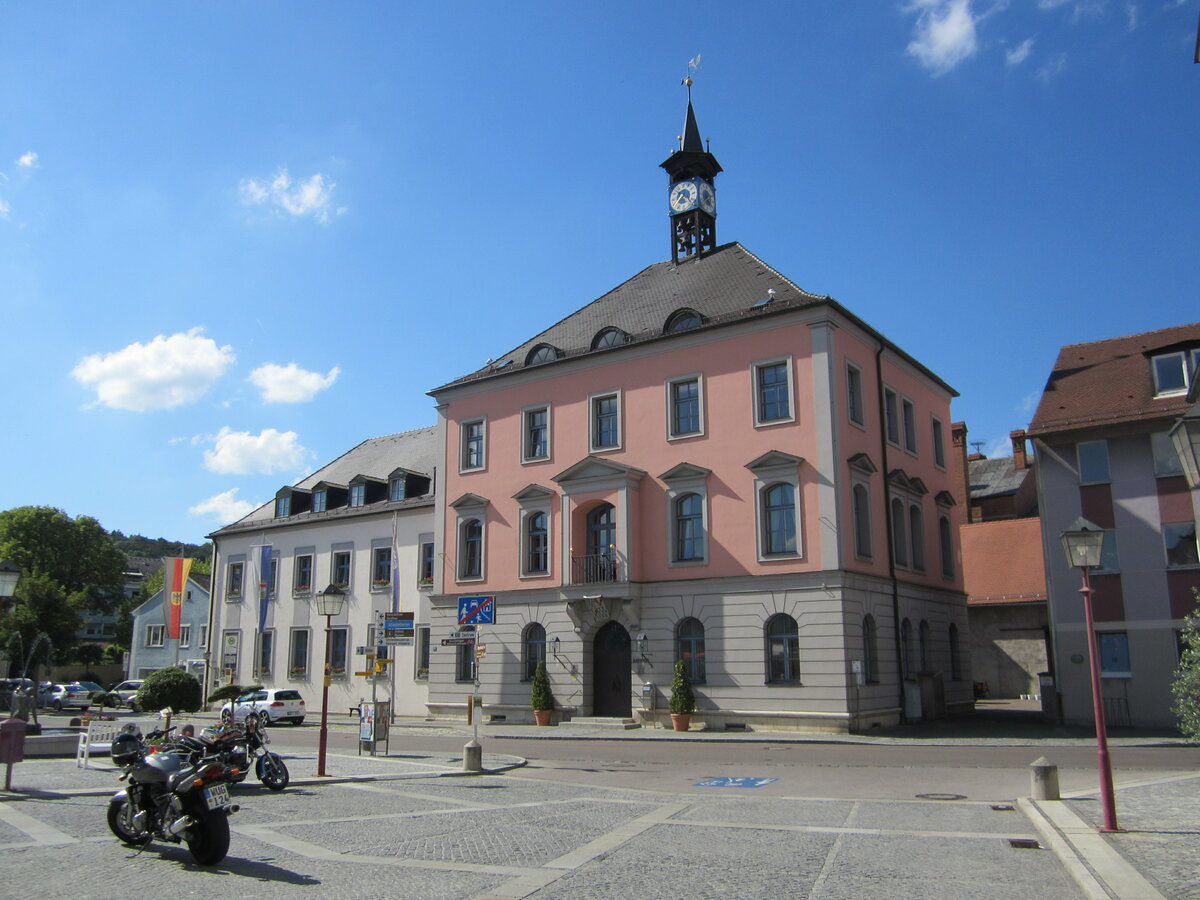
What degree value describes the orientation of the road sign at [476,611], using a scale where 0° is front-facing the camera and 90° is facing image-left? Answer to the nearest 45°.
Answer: approximately 0°

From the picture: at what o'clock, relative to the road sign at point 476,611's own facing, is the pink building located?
The pink building is roughly at 7 o'clock from the road sign.

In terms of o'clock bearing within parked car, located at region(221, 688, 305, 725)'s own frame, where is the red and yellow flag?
The red and yellow flag is roughly at 1 o'clock from the parked car.

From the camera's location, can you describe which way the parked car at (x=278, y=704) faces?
facing away from the viewer and to the left of the viewer

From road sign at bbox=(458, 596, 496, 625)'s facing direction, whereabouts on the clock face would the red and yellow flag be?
The red and yellow flag is roughly at 5 o'clock from the road sign.

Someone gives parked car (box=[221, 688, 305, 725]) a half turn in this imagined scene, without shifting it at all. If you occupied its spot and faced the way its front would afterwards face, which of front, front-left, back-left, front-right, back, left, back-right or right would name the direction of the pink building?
front

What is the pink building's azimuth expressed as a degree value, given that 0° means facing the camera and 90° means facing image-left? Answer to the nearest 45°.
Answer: approximately 45°

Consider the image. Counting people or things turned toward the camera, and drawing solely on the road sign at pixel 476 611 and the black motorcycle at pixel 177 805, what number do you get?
1

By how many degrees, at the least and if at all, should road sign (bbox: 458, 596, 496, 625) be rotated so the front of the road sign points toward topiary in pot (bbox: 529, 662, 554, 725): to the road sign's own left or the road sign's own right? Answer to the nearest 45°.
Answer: approximately 180°

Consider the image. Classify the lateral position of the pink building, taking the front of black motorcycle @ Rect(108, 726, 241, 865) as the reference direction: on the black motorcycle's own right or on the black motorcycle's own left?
on the black motorcycle's own right

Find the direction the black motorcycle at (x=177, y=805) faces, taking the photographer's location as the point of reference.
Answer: facing away from the viewer and to the left of the viewer
